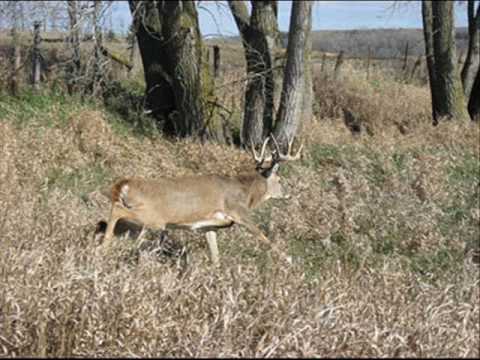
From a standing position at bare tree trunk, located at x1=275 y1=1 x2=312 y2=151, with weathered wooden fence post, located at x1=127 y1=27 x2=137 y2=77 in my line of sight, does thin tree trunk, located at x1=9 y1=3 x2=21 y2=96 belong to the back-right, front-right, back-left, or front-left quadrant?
front-left

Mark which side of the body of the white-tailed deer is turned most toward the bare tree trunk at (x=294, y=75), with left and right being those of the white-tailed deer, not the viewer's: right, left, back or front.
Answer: left

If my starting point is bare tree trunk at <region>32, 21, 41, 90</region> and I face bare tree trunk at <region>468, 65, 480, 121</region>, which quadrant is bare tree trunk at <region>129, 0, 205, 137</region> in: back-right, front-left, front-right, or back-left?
front-right

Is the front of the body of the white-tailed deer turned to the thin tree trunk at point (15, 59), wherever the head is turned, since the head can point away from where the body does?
no

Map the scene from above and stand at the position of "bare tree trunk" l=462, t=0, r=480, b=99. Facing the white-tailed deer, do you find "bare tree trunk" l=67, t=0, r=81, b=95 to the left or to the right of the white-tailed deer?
right

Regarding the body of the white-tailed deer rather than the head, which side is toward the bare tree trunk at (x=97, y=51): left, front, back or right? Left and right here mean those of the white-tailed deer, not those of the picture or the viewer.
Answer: left

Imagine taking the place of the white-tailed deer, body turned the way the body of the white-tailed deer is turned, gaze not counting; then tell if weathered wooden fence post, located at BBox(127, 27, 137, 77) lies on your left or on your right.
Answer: on your left

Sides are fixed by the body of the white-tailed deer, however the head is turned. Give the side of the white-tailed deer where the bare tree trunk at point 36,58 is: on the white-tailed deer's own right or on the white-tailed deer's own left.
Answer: on the white-tailed deer's own left

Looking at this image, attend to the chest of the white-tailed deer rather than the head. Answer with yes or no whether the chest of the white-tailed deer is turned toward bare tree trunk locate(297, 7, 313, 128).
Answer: no

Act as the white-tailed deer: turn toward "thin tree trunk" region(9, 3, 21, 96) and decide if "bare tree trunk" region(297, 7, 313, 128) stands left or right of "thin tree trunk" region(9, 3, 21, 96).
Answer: right

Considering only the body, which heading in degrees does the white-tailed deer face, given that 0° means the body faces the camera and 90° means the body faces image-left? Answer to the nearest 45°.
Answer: approximately 270°

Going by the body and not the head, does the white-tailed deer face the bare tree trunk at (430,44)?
no

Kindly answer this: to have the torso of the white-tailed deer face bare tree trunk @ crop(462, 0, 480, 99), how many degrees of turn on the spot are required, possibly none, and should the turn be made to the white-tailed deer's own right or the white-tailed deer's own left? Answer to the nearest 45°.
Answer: approximately 45° to the white-tailed deer's own left

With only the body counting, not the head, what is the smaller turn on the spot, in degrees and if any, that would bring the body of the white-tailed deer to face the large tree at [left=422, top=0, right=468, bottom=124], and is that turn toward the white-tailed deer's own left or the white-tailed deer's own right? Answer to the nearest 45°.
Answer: approximately 45° to the white-tailed deer's own left
